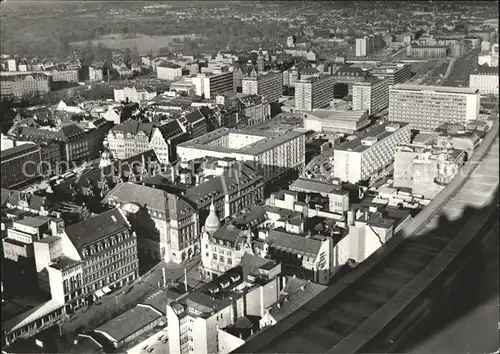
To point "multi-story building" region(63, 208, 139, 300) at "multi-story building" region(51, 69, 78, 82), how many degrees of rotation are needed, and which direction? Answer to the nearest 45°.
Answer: approximately 135° to its left

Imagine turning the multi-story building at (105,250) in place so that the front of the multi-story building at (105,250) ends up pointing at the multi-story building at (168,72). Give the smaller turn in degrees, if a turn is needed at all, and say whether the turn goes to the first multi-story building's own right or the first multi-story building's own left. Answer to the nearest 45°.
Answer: approximately 135° to the first multi-story building's own left

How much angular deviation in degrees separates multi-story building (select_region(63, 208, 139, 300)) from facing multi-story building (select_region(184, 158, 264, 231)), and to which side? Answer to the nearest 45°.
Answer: approximately 90° to its left

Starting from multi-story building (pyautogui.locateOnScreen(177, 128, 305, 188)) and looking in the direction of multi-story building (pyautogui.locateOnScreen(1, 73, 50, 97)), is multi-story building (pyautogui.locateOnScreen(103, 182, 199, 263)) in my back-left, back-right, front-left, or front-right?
back-left

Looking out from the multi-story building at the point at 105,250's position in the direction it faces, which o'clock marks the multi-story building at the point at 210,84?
the multi-story building at the point at 210,84 is roughly at 8 o'clock from the multi-story building at the point at 105,250.

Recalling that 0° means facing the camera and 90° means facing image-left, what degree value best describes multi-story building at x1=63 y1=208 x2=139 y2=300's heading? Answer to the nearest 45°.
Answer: approximately 315°

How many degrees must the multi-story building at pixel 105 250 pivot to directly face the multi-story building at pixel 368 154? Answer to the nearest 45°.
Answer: approximately 90° to its left
